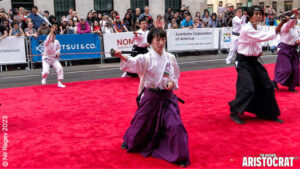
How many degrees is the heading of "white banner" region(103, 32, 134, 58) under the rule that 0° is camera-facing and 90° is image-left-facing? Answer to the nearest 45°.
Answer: approximately 0°

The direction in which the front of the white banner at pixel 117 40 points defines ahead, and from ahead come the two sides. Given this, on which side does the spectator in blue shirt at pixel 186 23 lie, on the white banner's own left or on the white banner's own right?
on the white banner's own left

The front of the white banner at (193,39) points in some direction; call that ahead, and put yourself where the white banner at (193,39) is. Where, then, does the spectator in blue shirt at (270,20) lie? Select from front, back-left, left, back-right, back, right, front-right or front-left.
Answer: back-left

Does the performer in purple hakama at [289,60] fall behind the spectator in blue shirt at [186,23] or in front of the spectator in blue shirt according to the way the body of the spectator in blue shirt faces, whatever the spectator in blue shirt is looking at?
in front

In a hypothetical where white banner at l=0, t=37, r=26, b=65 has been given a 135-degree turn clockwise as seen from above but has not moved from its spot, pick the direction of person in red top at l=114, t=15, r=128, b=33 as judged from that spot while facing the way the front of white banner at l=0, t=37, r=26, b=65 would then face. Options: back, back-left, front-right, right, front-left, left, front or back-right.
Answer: back-right

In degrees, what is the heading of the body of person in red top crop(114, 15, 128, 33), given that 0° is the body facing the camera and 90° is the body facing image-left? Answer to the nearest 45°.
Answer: approximately 0°
